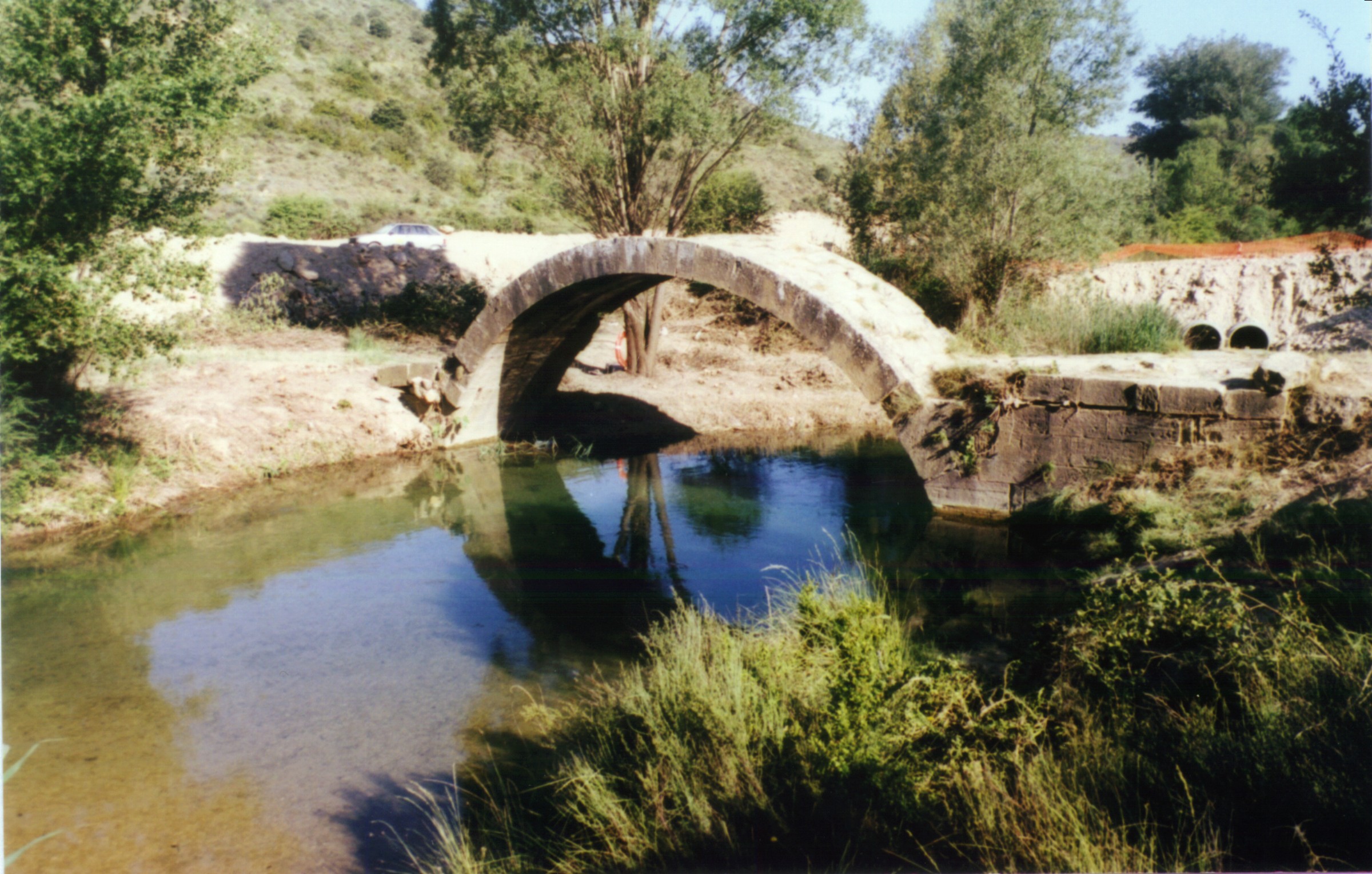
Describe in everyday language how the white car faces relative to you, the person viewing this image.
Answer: facing to the left of the viewer

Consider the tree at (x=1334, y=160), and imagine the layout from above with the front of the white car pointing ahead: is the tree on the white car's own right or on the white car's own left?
on the white car's own left

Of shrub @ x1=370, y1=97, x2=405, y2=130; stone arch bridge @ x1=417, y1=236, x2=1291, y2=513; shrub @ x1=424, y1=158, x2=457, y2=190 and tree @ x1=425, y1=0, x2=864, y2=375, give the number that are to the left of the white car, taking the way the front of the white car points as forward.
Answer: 2

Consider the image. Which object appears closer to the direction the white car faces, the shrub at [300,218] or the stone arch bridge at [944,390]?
the shrub

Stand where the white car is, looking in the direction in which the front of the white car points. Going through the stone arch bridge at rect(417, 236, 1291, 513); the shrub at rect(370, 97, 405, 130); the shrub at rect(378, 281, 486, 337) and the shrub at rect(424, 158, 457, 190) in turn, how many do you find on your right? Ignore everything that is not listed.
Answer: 2

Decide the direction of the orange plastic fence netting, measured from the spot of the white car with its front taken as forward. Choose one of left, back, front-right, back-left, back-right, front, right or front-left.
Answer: back-left

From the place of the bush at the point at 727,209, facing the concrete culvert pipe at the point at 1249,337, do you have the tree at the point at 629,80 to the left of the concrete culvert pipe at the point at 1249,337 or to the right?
right
